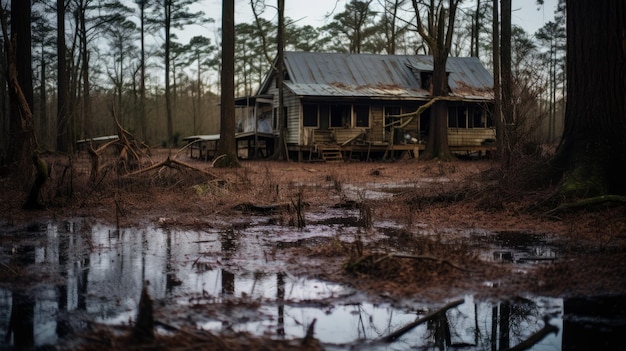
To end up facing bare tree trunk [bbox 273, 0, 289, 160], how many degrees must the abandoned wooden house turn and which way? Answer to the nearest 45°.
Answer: approximately 45° to its right

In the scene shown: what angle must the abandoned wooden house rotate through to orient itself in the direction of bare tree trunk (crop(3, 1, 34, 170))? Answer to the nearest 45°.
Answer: approximately 45° to its right

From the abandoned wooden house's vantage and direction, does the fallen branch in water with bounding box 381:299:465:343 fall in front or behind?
in front

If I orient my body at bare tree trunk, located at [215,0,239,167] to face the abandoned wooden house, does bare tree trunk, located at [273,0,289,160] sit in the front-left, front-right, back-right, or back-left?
front-left

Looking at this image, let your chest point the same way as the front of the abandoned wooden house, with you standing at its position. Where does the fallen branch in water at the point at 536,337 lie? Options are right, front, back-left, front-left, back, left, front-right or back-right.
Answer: front

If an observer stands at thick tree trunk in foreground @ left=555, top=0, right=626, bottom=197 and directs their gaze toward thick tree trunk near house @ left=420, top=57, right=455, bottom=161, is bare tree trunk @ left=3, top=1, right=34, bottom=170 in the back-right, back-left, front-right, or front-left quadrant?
front-left

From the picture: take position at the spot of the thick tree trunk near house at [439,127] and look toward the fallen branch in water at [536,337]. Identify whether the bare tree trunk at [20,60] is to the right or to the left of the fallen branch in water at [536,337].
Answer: right

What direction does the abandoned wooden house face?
toward the camera

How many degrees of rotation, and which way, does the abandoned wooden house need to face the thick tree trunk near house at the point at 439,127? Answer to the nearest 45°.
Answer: approximately 45° to its left

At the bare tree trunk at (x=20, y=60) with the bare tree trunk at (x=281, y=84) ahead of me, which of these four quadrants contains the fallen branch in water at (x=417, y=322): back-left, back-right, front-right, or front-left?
back-right
